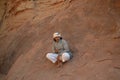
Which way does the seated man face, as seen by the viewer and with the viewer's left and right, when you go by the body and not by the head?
facing the viewer and to the left of the viewer
